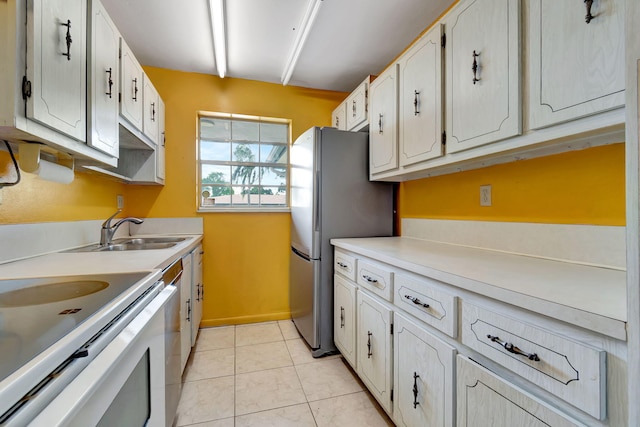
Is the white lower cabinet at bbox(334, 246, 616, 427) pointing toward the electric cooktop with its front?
yes

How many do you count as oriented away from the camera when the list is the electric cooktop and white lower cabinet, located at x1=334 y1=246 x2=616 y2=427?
0

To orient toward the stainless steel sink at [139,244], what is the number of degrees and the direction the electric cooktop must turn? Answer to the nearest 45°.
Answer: approximately 135° to its left

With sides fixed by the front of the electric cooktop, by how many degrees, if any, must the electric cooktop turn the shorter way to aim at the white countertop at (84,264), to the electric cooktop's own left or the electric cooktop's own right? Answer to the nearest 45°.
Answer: approximately 135° to the electric cooktop's own left

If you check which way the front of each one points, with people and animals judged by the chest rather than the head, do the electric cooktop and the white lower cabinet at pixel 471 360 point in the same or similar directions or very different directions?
very different directions

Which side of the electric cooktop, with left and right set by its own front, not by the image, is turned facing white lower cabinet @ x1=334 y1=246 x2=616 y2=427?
front

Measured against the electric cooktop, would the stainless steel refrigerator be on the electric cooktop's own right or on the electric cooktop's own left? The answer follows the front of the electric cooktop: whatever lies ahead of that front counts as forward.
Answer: on the electric cooktop's own left

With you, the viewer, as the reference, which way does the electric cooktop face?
facing the viewer and to the right of the viewer

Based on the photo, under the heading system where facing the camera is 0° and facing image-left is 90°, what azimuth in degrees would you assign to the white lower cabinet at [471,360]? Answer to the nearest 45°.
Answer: approximately 45°

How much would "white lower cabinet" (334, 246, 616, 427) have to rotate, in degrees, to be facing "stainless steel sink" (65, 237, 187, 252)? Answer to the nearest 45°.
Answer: approximately 45° to its right
